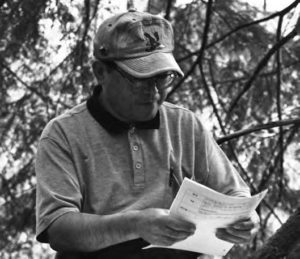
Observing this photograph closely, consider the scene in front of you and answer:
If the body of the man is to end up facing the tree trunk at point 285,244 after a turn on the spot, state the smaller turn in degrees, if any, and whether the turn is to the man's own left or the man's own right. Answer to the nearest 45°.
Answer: approximately 45° to the man's own left

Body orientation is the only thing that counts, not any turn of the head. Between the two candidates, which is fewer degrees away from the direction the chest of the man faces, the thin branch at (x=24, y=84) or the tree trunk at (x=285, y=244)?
the tree trunk

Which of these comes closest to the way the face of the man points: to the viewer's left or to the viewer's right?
to the viewer's right

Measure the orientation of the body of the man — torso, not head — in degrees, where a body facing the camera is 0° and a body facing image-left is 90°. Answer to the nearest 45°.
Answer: approximately 315°
